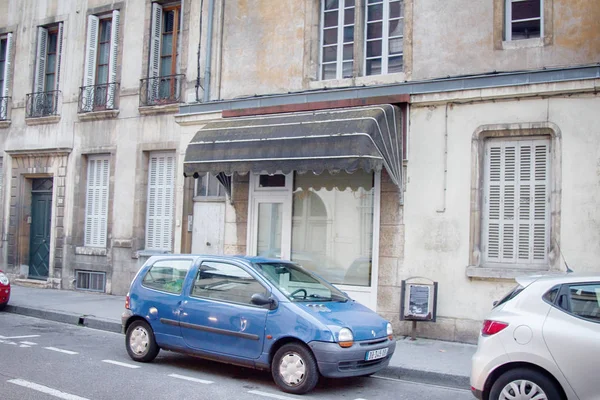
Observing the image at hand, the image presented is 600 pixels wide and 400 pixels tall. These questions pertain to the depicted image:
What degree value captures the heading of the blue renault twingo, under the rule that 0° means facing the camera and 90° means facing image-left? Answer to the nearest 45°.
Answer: approximately 315°

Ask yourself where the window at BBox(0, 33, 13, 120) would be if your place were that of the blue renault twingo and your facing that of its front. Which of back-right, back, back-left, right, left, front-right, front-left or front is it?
back

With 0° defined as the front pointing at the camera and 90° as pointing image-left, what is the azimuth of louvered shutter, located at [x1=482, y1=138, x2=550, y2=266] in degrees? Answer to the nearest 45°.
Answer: approximately 0°

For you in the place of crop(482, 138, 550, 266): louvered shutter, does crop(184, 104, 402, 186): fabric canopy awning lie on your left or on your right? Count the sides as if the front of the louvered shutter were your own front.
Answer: on your right

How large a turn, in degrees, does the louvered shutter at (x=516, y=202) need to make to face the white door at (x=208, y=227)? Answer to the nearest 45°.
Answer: approximately 90° to its right

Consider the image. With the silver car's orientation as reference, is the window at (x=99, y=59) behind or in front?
behind

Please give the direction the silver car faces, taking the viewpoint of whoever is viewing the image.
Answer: facing to the right of the viewer

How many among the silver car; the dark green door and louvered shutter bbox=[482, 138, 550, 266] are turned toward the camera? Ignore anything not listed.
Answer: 2

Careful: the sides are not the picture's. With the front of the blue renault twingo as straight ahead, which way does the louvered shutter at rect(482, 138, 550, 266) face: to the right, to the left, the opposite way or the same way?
to the right

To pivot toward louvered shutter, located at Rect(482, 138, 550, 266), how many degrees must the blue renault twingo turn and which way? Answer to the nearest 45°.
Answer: approximately 90° to its left
